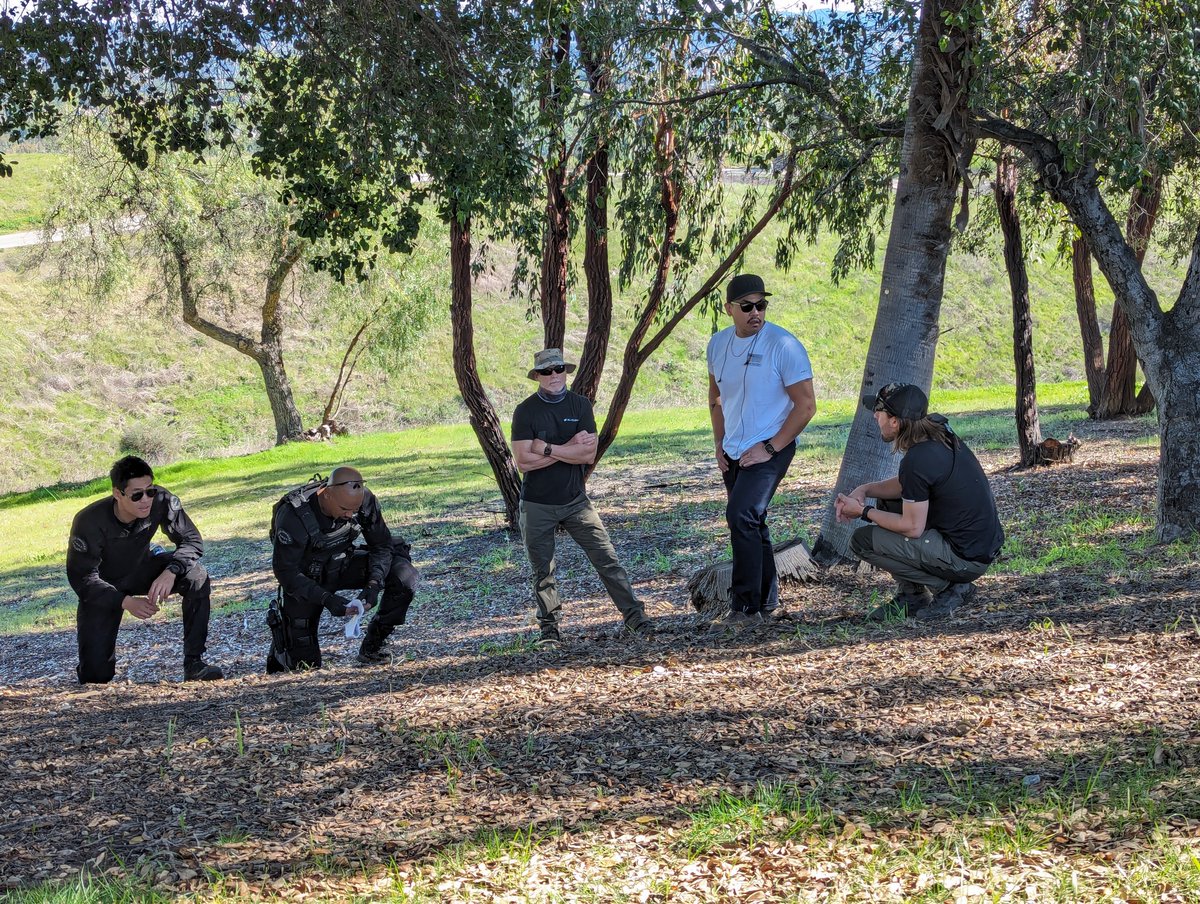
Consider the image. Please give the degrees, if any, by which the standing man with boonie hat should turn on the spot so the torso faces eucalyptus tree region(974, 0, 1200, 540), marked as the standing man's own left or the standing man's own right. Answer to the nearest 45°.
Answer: approximately 90° to the standing man's own left

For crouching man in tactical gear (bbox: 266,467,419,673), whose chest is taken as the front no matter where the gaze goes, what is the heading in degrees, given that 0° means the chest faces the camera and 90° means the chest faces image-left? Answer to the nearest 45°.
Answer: approximately 315°

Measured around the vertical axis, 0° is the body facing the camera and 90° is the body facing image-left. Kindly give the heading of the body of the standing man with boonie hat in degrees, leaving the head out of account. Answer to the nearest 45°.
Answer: approximately 0°

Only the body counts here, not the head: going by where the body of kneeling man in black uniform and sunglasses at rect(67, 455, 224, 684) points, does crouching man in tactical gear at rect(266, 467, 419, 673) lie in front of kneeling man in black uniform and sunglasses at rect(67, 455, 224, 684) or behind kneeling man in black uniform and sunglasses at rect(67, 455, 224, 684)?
in front

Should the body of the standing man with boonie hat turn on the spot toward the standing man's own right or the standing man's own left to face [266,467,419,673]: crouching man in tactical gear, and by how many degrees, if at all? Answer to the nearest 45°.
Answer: approximately 90° to the standing man's own right

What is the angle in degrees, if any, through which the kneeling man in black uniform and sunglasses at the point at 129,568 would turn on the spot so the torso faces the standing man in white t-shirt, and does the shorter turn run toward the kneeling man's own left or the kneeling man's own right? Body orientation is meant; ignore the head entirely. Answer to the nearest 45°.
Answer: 0° — they already face them

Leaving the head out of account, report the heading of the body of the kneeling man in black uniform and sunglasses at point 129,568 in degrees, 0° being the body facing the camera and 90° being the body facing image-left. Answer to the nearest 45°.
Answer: approximately 315°
